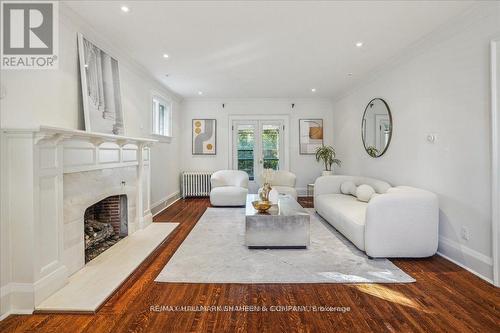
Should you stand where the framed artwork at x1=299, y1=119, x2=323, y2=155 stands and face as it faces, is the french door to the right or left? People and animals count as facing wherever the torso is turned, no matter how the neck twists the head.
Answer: on its right

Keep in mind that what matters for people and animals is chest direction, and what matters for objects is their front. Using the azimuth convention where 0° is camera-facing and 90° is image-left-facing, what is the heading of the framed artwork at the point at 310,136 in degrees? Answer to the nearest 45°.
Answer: approximately 0°

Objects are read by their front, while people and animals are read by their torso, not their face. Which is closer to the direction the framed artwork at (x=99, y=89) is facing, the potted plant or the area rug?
the area rug

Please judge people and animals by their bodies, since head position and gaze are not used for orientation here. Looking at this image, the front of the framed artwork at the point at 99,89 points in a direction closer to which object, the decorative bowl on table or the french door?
the decorative bowl on table

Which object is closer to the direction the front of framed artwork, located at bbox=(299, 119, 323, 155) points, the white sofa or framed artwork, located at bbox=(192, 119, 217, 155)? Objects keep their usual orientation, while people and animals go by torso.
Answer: the white sofa

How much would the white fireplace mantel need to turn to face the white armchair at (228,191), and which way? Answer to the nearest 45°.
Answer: approximately 90° to its left

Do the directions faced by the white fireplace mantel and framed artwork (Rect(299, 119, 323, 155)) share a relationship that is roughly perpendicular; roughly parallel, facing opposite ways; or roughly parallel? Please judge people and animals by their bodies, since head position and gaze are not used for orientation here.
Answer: roughly perpendicular

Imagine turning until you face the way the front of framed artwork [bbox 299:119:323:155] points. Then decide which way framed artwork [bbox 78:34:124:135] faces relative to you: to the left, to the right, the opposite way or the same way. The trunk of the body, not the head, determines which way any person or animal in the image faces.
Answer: to the left

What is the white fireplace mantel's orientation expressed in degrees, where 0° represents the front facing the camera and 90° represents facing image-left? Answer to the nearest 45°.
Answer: approximately 315°

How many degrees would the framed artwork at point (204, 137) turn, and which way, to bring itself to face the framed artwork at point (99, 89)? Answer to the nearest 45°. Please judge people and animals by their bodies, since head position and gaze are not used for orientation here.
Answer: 0° — it already faces it
